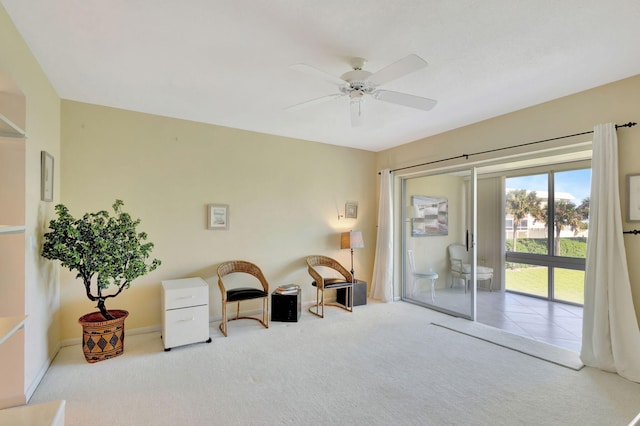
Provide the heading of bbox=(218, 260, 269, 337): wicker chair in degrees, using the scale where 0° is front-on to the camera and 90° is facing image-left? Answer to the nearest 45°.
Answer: approximately 315°

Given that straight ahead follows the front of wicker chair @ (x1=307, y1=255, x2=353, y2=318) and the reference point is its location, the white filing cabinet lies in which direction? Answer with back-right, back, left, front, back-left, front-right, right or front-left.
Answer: right

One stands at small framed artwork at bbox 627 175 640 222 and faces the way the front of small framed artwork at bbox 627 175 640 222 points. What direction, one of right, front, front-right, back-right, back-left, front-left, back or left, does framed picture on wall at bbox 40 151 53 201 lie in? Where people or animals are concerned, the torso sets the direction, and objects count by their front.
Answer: front-right

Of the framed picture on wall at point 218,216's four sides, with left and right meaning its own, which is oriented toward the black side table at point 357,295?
left

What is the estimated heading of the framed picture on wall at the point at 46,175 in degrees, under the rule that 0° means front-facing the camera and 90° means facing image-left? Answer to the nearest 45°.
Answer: approximately 270°

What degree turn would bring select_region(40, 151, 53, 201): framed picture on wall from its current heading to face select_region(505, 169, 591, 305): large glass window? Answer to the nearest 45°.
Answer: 0° — it already faces it

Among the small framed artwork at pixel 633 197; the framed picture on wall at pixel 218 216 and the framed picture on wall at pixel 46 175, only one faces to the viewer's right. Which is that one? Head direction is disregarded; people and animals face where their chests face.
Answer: the framed picture on wall at pixel 46 175

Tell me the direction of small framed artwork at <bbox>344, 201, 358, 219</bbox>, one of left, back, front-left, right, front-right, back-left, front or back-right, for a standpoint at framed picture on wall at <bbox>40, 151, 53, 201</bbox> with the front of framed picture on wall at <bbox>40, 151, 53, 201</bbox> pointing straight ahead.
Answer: front

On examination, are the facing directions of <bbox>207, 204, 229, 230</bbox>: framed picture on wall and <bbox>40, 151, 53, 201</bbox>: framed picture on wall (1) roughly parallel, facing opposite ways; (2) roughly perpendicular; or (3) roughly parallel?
roughly perpendicular

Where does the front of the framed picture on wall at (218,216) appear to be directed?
toward the camera

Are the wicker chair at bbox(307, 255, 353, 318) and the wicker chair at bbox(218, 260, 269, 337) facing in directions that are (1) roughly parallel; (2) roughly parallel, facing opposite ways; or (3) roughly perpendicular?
roughly parallel
